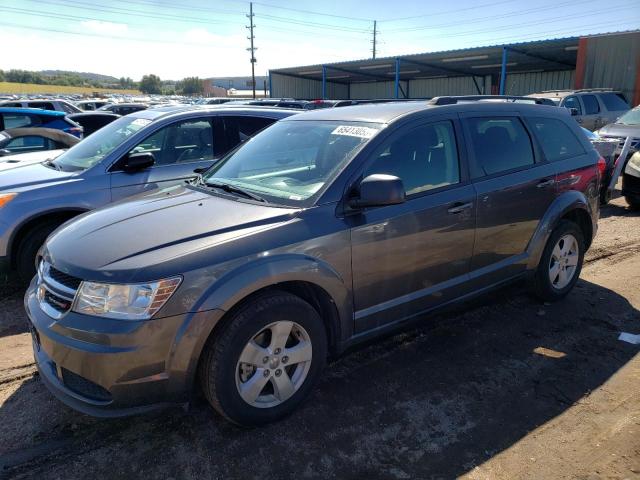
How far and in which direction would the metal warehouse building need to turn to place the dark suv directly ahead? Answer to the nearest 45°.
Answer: approximately 45° to its left

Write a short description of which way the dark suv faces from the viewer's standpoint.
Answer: facing the viewer and to the left of the viewer

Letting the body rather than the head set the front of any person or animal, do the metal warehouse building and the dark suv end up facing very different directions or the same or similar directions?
same or similar directions

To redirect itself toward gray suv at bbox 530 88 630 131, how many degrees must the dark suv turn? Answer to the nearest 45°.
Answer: approximately 180°

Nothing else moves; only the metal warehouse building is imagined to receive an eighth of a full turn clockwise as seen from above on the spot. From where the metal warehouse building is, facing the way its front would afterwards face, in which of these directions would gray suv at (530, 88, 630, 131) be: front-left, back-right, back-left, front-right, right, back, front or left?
left

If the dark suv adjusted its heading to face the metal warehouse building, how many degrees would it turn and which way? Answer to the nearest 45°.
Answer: approximately 135° to its right
